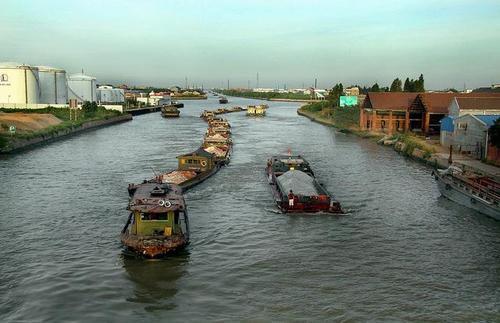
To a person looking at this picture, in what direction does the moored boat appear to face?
facing away from the viewer and to the left of the viewer

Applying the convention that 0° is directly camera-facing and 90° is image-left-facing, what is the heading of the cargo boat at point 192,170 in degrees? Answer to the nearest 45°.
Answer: approximately 45°

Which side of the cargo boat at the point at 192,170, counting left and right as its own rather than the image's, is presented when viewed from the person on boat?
left

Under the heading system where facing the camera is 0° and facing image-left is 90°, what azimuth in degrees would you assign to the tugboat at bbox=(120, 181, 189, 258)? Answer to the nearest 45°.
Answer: approximately 0°

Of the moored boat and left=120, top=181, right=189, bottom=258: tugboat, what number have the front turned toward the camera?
1

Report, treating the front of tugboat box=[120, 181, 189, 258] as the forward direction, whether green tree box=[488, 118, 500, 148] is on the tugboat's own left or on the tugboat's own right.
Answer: on the tugboat's own left

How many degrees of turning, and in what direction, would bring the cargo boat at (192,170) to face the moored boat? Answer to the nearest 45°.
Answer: approximately 90° to its left

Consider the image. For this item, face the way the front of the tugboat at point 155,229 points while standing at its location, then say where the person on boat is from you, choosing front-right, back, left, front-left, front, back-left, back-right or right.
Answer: back-left

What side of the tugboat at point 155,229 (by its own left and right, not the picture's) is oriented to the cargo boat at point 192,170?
back

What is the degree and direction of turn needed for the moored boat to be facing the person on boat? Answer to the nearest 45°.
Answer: approximately 90° to its left
